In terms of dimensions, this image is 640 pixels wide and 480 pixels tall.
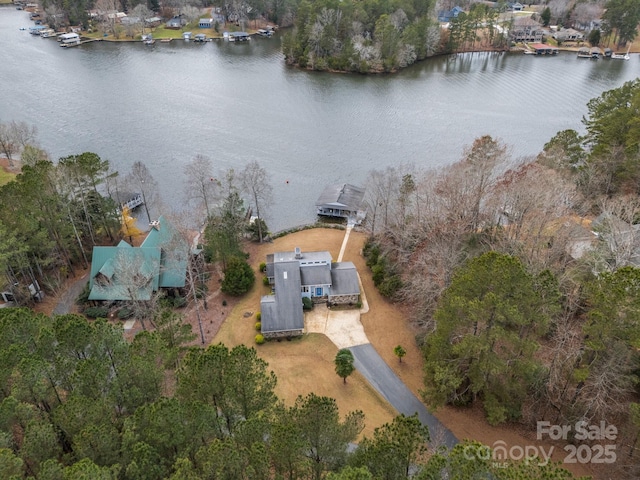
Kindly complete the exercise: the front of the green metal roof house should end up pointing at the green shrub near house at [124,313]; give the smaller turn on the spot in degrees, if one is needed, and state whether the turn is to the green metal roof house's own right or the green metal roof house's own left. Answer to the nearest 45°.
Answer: approximately 45° to the green metal roof house's own right

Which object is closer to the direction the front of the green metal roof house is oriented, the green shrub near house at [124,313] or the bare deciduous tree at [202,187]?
the green shrub near house

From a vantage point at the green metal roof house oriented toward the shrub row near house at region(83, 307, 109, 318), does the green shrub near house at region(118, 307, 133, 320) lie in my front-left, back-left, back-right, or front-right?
front-left

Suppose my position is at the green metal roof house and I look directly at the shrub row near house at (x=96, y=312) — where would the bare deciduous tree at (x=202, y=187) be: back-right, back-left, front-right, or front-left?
back-right

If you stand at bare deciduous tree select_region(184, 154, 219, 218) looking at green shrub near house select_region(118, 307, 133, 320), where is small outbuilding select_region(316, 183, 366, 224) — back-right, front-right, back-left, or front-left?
back-left

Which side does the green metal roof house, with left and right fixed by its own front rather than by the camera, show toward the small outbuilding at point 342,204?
left

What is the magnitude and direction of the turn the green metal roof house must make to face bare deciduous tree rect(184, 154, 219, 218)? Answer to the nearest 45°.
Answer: approximately 135° to its left

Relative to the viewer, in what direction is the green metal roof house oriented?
toward the camera

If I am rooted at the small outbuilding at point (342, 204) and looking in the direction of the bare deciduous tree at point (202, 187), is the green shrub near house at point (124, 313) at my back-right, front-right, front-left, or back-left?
front-left

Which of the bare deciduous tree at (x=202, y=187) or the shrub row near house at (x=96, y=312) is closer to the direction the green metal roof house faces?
the shrub row near house

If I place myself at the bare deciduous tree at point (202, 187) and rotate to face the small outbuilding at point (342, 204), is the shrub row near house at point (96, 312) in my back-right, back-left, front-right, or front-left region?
back-right

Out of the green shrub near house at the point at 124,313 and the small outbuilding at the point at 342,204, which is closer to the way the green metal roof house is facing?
the green shrub near house
